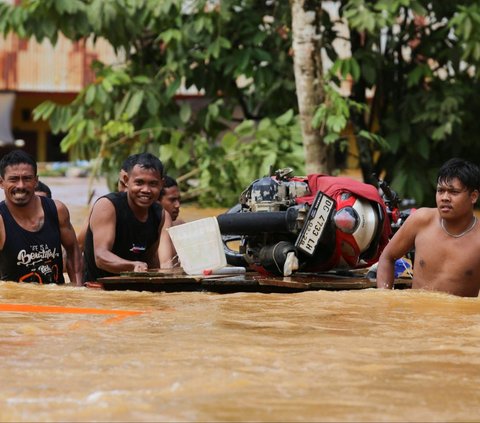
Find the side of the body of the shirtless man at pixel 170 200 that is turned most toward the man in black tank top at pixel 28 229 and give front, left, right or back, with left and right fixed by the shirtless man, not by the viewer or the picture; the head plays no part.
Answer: right

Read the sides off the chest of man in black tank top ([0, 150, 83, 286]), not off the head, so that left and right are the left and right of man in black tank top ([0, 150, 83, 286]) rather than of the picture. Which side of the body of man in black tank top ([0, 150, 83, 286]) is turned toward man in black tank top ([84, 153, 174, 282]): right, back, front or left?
left

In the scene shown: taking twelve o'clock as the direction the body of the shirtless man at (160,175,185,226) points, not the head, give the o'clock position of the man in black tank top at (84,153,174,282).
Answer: The man in black tank top is roughly at 2 o'clock from the shirtless man.

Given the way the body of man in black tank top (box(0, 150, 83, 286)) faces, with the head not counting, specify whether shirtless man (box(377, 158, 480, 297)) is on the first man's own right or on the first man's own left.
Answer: on the first man's own left

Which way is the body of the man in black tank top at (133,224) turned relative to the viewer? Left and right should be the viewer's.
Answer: facing the viewer and to the right of the viewer

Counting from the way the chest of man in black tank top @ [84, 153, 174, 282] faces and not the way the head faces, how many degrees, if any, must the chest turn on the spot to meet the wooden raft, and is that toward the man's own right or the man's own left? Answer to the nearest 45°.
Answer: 0° — they already face it

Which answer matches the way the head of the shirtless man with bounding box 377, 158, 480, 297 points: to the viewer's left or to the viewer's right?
to the viewer's left
